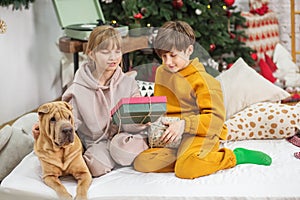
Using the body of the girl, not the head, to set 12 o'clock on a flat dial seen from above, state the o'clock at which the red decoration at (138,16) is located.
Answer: The red decoration is roughly at 8 o'clock from the girl.

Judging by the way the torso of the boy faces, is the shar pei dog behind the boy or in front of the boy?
in front

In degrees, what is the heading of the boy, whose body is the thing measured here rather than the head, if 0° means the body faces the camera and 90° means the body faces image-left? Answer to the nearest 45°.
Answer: approximately 45°

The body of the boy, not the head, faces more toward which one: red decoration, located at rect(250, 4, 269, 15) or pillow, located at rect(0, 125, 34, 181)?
the pillow

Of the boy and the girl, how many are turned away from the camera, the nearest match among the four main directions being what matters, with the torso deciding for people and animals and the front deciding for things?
0

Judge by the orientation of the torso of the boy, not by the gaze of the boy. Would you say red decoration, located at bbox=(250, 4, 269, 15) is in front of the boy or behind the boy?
behind

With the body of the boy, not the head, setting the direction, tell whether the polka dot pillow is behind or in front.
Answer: behind

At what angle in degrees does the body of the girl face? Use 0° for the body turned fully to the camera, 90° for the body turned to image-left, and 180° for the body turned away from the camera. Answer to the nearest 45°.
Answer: approximately 315°
